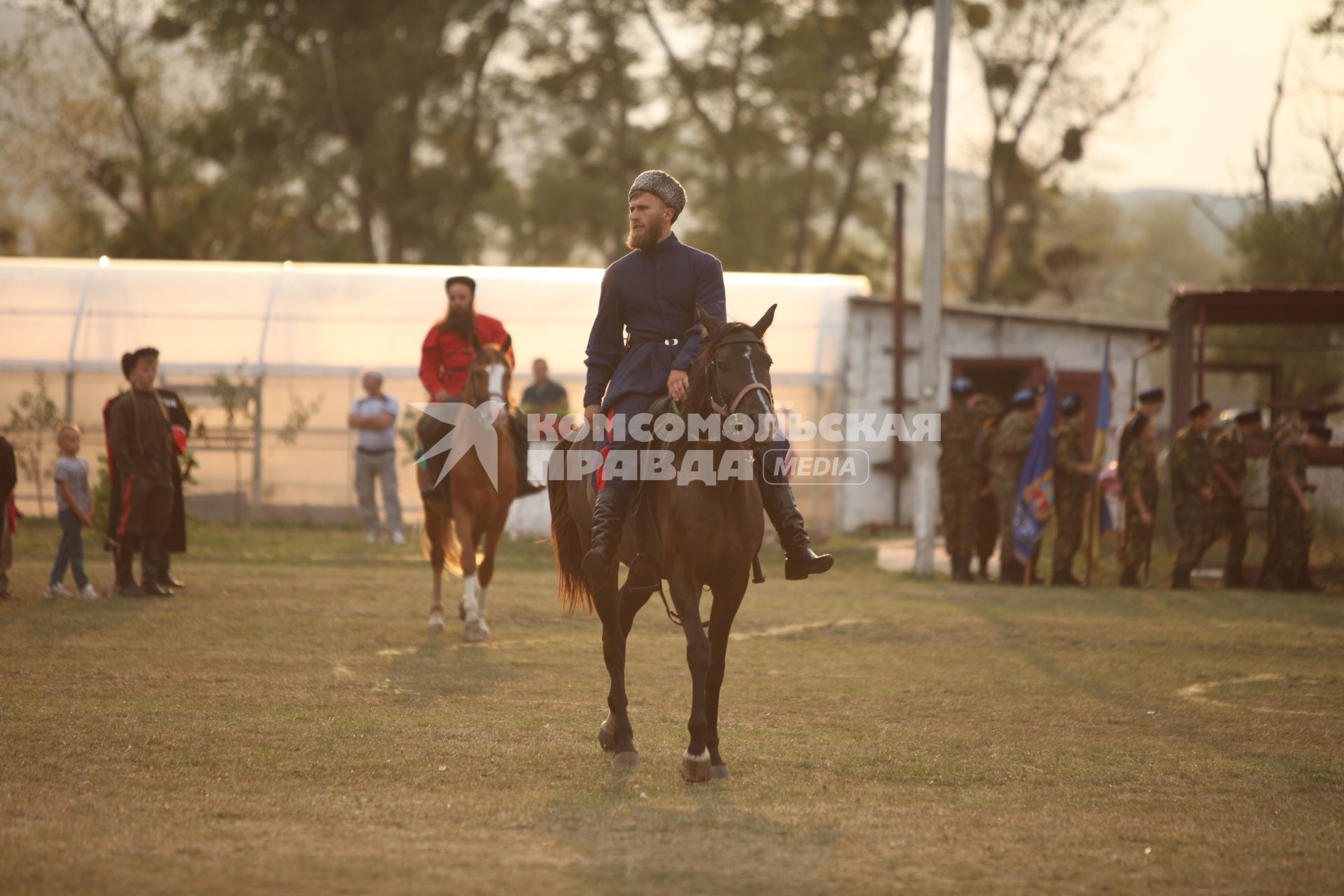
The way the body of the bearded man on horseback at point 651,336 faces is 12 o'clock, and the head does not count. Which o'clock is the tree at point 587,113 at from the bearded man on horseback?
The tree is roughly at 6 o'clock from the bearded man on horseback.

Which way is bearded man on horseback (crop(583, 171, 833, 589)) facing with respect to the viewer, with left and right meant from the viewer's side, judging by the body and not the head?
facing the viewer

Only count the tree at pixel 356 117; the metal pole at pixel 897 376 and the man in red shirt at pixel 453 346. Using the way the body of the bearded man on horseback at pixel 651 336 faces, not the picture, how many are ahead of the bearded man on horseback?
0

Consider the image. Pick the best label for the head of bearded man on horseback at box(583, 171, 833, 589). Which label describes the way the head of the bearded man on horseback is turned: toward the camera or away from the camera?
toward the camera

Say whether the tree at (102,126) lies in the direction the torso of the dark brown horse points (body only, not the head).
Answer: no

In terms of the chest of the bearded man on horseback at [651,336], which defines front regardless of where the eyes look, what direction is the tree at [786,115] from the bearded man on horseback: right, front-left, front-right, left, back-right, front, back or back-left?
back

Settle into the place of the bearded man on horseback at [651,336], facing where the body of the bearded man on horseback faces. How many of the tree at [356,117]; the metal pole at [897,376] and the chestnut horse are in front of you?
0

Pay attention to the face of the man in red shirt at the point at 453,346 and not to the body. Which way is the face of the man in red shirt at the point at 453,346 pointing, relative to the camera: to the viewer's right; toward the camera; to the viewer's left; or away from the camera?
toward the camera

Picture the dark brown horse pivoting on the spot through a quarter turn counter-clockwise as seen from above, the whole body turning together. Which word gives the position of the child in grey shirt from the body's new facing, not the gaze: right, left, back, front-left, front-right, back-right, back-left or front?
left

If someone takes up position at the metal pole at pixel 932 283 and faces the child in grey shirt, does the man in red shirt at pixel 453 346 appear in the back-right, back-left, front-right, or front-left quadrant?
front-left

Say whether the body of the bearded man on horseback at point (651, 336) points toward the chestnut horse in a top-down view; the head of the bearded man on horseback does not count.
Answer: no

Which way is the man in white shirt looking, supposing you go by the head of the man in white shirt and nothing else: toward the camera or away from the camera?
toward the camera

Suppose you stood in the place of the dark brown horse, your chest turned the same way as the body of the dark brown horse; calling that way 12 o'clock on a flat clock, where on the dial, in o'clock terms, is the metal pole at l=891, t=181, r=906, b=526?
The metal pole is roughly at 8 o'clock from the dark brown horse.
